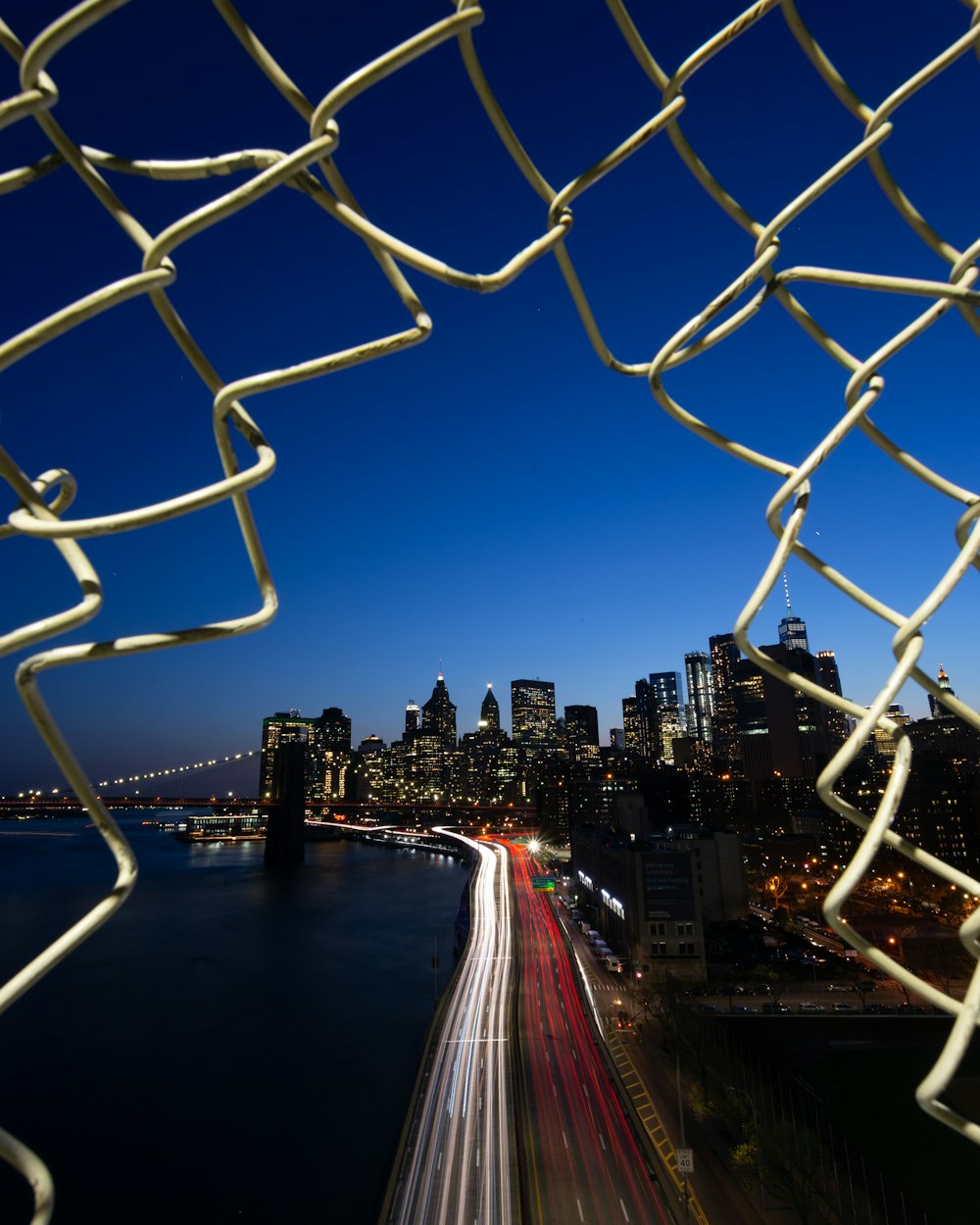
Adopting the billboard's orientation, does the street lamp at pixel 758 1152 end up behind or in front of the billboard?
in front

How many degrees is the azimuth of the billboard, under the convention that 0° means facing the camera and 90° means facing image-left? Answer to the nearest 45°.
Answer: approximately 0°
